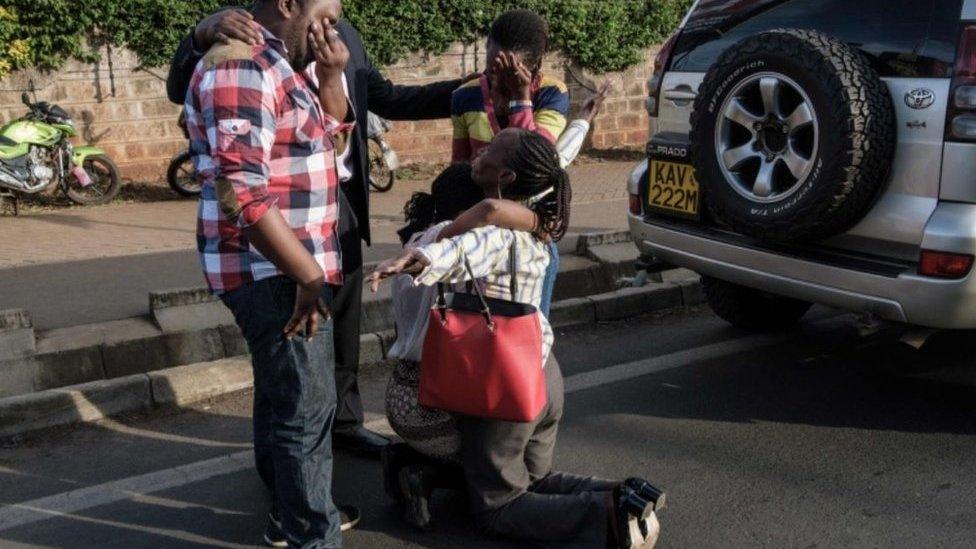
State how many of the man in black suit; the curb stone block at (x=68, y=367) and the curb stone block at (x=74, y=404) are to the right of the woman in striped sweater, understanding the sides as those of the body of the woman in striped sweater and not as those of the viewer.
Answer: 3

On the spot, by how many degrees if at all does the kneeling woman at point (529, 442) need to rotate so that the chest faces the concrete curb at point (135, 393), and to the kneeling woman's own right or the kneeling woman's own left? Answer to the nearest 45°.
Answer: approximately 45° to the kneeling woman's own right

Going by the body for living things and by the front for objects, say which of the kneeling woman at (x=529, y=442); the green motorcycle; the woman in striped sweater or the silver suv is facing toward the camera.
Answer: the woman in striped sweater

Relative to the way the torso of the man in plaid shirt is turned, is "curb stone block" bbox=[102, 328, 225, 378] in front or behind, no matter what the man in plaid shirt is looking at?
behind

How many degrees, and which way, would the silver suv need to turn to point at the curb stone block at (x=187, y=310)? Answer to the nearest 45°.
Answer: approximately 135° to its left

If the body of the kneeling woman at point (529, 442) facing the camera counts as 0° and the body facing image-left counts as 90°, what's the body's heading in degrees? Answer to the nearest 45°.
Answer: approximately 90°

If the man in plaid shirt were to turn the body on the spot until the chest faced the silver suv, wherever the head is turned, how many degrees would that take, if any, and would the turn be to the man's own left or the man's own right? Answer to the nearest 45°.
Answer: approximately 45° to the man's own left

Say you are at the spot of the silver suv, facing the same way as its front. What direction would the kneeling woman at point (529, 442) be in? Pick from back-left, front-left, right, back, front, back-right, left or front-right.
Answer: back

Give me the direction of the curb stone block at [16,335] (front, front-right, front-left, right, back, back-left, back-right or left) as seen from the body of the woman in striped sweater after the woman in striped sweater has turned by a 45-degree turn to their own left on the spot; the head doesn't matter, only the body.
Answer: back-right

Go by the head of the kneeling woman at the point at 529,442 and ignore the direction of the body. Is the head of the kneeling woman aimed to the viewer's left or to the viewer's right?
to the viewer's left

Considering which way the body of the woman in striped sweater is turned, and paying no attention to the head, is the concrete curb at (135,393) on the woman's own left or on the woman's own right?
on the woman's own right
